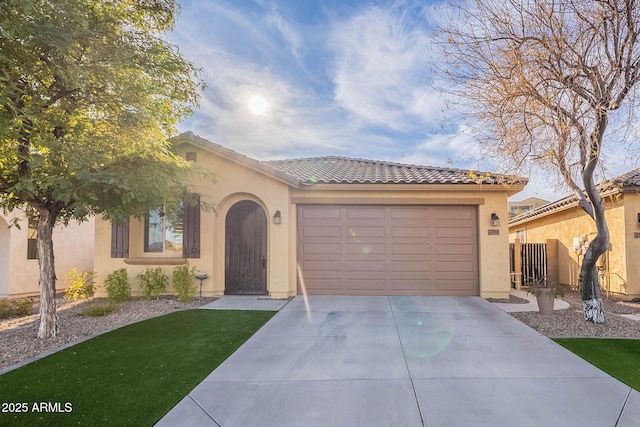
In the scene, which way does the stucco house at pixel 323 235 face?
toward the camera

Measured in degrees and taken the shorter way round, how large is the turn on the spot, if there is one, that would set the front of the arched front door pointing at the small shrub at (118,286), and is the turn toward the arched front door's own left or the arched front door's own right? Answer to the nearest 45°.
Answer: approximately 90° to the arched front door's own right

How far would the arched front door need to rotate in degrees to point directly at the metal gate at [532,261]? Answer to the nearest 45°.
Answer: approximately 90° to its left

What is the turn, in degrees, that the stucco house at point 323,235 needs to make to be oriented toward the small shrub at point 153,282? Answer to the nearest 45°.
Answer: approximately 90° to its right

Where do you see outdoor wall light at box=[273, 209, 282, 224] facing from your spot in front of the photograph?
facing the viewer

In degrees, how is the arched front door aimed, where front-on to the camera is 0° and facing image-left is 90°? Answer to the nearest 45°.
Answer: approximately 0°

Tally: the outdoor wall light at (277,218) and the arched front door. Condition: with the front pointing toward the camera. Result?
2

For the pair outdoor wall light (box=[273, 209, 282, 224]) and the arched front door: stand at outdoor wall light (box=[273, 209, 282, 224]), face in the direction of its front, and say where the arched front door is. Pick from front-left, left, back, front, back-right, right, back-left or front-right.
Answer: back-right

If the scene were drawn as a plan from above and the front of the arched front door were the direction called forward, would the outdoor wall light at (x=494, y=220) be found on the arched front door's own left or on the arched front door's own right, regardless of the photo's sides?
on the arched front door's own left

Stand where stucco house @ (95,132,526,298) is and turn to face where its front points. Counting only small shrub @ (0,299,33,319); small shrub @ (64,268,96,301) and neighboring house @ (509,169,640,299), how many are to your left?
1

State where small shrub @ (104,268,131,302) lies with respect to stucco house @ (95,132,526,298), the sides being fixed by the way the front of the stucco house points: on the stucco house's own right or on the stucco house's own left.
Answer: on the stucco house's own right

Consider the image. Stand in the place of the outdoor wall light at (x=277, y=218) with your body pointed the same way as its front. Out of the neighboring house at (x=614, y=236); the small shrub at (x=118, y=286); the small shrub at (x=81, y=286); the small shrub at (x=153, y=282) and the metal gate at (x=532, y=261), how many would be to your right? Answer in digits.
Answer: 3
